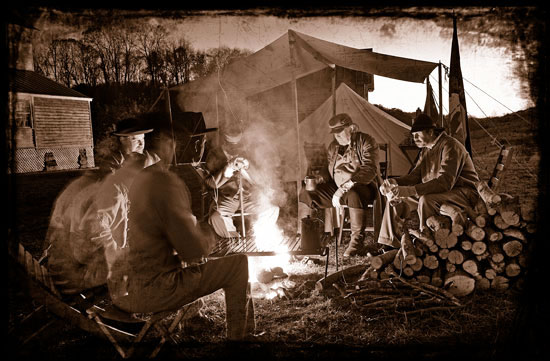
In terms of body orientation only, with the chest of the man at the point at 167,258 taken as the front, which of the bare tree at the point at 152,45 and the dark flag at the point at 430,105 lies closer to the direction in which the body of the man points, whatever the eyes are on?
the dark flag

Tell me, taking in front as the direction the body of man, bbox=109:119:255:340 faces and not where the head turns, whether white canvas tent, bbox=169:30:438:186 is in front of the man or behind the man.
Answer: in front

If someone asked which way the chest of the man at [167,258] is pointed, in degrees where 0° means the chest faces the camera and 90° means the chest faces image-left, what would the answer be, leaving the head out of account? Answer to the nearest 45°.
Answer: approximately 225°

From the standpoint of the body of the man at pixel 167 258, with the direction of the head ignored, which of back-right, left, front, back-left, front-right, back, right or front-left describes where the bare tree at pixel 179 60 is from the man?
front-left

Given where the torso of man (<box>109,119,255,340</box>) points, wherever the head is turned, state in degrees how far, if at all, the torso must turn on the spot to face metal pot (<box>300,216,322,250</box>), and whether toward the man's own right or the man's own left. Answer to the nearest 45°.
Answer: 0° — they already face it

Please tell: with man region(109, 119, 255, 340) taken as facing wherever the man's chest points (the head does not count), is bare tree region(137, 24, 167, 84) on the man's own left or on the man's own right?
on the man's own left

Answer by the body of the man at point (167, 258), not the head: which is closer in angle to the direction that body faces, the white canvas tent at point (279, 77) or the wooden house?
the white canvas tent

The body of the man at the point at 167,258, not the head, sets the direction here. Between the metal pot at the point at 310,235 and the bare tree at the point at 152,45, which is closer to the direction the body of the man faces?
the metal pot

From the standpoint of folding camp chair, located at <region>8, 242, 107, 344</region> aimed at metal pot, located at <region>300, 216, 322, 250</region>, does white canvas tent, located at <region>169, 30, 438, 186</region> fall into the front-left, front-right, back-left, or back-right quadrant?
front-left

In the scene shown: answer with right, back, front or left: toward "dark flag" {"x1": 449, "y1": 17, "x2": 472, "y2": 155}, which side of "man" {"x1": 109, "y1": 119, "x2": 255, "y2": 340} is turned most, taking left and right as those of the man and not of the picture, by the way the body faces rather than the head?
front

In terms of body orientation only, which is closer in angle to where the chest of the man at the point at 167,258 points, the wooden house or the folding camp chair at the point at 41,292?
the wooden house
